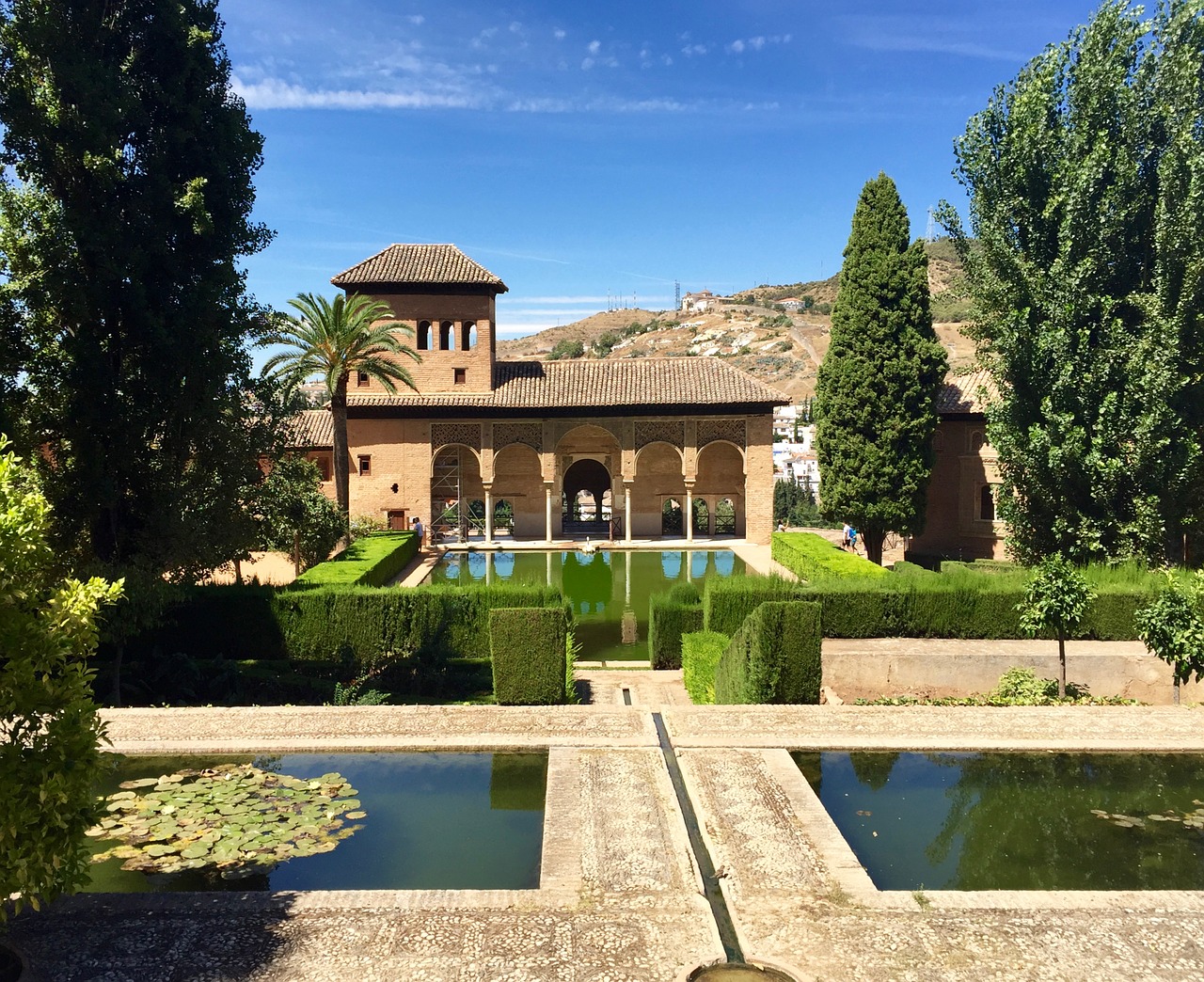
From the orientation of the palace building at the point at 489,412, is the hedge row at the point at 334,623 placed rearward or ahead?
ahead

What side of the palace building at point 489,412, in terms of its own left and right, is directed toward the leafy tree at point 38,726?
front

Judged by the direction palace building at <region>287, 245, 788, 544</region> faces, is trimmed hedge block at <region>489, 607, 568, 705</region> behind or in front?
in front

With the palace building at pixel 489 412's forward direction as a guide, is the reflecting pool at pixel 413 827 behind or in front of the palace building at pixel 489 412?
in front

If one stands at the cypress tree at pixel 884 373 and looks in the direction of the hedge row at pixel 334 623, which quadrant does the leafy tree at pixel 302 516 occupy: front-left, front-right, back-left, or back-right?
front-right

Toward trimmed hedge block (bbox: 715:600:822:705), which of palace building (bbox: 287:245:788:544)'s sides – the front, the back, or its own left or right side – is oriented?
front

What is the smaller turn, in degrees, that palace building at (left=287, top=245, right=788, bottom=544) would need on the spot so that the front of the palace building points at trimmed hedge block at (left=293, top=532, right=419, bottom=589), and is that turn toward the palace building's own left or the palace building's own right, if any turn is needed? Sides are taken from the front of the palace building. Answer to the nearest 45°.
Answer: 0° — it already faces it

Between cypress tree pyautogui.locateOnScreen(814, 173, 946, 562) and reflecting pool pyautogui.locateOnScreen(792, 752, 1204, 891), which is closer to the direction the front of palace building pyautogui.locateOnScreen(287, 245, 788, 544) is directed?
the reflecting pool

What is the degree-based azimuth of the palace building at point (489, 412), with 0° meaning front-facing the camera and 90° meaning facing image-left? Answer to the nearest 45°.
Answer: approximately 0°
